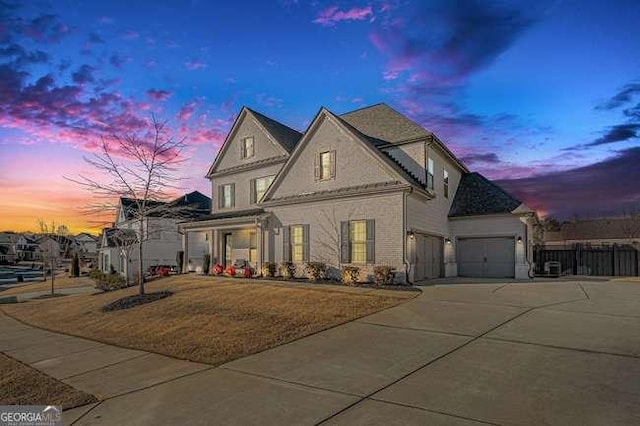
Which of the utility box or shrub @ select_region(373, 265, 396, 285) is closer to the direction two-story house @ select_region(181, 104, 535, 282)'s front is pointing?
the shrub

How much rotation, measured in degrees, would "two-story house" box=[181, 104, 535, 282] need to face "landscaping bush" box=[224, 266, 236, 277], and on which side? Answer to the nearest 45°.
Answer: approximately 45° to its right

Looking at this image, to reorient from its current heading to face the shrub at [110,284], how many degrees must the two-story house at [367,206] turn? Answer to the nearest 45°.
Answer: approximately 45° to its right

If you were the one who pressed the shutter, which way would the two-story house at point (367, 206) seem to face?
facing the viewer and to the left of the viewer

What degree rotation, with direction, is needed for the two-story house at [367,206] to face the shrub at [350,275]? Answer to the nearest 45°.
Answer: approximately 45° to its left
